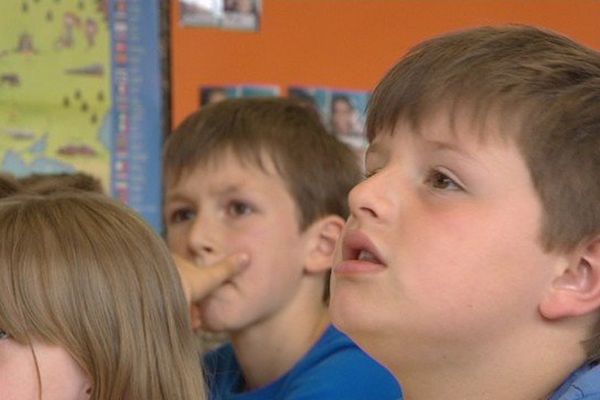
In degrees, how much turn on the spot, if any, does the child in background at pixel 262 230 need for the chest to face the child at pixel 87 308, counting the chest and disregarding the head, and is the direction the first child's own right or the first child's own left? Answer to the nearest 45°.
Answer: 0° — they already face them

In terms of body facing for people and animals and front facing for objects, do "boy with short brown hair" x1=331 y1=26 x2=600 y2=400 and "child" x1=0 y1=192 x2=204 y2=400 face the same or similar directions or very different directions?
same or similar directions

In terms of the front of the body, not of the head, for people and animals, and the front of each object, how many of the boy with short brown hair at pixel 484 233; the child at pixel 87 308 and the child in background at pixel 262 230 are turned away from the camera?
0

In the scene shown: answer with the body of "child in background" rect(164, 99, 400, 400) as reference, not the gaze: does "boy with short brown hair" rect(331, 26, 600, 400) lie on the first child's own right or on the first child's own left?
on the first child's own left

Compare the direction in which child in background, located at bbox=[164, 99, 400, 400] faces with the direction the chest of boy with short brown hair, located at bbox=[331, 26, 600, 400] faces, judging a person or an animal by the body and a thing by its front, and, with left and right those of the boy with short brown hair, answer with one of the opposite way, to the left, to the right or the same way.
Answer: the same way

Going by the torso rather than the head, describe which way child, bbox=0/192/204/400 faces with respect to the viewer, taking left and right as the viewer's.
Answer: facing the viewer and to the left of the viewer

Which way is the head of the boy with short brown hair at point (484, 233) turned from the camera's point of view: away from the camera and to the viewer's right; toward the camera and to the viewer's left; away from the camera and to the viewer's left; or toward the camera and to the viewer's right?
toward the camera and to the viewer's left

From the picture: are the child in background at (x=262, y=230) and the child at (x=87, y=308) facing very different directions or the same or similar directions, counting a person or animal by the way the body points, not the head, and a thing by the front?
same or similar directions

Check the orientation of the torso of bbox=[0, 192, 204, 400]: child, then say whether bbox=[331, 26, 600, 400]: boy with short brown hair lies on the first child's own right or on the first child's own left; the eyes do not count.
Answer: on the first child's own left

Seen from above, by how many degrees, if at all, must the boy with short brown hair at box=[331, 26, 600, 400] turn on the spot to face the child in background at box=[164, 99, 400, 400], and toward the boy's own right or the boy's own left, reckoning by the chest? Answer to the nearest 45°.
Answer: approximately 90° to the boy's own right
